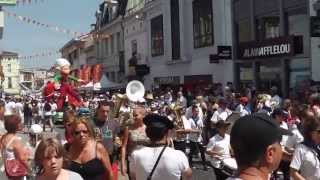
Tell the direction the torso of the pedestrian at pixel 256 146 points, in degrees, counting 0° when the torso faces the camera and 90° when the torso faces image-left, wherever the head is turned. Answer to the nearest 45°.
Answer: approximately 225°

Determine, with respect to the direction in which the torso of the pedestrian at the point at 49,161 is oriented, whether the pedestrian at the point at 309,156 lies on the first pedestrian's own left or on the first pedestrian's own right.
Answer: on the first pedestrian's own left

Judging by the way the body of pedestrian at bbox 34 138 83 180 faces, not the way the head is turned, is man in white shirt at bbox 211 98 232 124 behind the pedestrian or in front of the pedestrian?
behind

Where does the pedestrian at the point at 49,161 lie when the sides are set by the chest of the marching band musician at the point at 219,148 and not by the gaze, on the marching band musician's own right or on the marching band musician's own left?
on the marching band musician's own right

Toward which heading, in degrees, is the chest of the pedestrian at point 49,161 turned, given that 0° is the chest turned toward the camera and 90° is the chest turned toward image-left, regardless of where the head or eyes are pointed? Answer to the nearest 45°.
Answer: approximately 0°
